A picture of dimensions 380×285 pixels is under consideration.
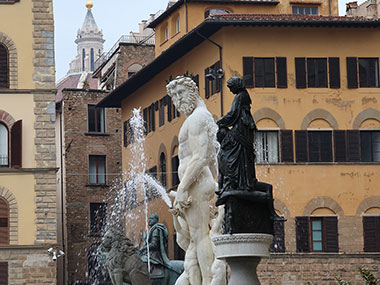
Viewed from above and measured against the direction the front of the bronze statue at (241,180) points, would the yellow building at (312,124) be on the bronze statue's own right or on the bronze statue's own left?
on the bronze statue's own right

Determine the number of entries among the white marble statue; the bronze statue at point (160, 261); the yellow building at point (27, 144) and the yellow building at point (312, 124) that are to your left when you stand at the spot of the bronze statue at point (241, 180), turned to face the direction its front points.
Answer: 0

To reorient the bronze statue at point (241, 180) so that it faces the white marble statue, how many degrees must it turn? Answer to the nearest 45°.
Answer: approximately 90° to its right

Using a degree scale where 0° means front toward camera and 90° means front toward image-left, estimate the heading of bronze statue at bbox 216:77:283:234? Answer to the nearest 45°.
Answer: approximately 90°

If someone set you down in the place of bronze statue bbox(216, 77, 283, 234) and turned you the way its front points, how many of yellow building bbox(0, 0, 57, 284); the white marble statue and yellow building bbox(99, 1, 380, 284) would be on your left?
0
